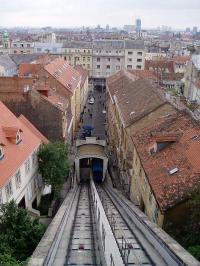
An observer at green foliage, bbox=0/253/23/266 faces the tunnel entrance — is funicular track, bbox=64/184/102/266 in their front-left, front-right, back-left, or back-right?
front-right

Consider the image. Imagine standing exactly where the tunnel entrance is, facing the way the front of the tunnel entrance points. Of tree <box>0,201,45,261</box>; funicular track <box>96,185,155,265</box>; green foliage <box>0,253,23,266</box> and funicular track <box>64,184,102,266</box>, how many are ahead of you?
4

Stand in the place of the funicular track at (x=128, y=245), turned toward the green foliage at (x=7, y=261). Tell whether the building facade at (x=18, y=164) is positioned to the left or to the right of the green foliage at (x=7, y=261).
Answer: right

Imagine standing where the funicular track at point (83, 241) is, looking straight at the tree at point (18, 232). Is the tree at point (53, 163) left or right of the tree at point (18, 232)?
right

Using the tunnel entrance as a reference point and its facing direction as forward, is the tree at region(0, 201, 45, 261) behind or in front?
in front

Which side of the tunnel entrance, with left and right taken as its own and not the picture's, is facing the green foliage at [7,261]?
front

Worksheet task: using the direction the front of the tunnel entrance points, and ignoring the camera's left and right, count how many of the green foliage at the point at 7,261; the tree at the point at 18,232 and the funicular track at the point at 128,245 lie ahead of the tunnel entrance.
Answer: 3

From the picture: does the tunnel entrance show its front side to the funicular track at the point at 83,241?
yes

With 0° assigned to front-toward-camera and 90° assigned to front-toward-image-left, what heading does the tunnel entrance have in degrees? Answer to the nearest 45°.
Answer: approximately 0°

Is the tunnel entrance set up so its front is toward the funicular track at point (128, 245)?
yes

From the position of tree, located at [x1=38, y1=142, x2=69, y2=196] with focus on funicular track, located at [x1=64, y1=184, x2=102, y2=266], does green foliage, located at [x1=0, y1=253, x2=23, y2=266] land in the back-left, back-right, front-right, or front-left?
front-right
